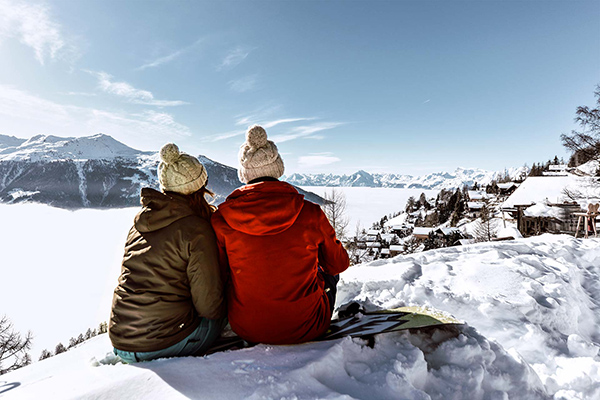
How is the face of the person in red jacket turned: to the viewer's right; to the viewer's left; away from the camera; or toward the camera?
away from the camera

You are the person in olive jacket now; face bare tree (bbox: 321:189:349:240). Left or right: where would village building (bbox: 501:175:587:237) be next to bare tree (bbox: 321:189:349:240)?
right

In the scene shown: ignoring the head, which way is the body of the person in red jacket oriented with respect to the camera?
away from the camera

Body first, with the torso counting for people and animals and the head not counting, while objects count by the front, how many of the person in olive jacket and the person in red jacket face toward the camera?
0

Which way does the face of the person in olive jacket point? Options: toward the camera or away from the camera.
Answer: away from the camera

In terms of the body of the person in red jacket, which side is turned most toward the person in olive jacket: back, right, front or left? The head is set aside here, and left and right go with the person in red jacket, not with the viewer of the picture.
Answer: left

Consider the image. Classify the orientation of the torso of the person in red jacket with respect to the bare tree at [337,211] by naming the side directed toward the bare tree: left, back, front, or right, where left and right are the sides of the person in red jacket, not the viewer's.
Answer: front

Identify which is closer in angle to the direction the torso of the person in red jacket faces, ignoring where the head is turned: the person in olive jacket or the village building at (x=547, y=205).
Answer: the village building

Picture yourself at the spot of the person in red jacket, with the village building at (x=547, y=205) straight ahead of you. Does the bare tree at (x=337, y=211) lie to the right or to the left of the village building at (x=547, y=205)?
left

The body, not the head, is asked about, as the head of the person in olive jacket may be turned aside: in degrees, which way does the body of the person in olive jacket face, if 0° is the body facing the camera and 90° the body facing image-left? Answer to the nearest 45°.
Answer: approximately 225°
